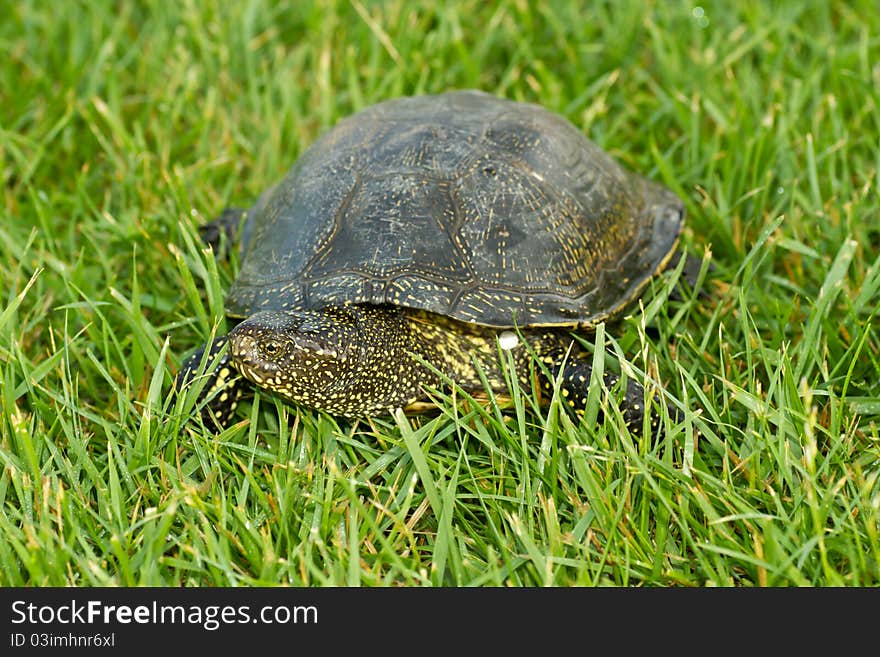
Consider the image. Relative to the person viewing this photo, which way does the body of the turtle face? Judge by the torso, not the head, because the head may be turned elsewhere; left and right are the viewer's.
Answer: facing the viewer and to the left of the viewer
